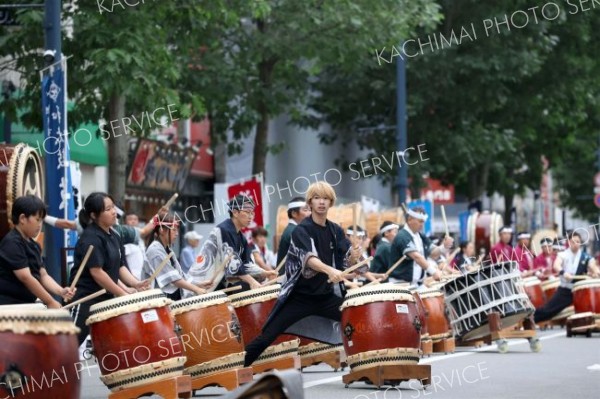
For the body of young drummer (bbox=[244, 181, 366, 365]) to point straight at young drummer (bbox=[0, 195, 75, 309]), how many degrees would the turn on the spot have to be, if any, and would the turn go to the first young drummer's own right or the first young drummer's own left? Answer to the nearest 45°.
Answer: approximately 90° to the first young drummer's own right

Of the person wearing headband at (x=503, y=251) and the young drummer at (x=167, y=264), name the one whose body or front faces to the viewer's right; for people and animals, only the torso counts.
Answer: the young drummer

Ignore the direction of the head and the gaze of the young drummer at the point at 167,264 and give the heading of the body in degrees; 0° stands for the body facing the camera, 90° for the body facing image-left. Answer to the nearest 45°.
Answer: approximately 270°

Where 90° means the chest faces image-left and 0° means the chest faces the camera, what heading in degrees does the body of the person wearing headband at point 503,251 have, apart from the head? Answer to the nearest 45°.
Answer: approximately 45°

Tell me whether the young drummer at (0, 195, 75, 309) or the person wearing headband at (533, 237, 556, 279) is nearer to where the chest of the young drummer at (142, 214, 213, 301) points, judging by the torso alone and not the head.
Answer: the person wearing headband

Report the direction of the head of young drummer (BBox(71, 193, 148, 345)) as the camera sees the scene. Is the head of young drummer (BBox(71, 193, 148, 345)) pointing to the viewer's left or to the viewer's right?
to the viewer's right

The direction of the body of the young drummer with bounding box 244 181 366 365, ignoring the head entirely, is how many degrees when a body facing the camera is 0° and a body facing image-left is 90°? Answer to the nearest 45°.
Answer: approximately 315°
